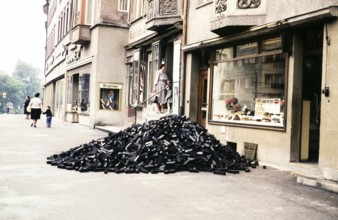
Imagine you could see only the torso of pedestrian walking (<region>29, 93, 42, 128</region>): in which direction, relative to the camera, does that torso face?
away from the camera

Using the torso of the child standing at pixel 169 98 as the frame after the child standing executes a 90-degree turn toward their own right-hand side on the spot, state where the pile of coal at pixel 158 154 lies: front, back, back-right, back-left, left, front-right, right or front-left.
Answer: back-left

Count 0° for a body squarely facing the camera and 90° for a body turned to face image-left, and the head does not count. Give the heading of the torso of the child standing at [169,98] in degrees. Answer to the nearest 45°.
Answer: approximately 45°
